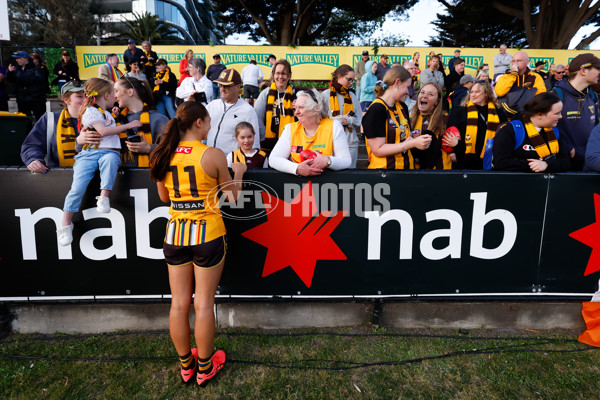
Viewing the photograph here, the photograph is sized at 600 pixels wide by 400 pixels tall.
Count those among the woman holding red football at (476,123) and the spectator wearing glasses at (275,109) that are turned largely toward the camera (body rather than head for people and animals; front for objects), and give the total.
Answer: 2

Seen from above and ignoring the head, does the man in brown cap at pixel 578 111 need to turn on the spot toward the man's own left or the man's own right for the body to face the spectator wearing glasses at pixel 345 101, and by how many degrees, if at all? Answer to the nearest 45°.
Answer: approximately 135° to the man's own right

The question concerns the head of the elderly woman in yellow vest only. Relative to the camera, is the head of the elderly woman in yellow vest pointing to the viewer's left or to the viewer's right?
to the viewer's left

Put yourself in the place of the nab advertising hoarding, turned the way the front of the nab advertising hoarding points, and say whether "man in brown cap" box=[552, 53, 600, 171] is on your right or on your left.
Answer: on your left

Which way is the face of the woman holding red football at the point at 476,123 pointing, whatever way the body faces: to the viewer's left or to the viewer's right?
to the viewer's left

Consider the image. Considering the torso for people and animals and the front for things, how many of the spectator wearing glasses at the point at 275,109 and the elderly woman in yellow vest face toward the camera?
2
